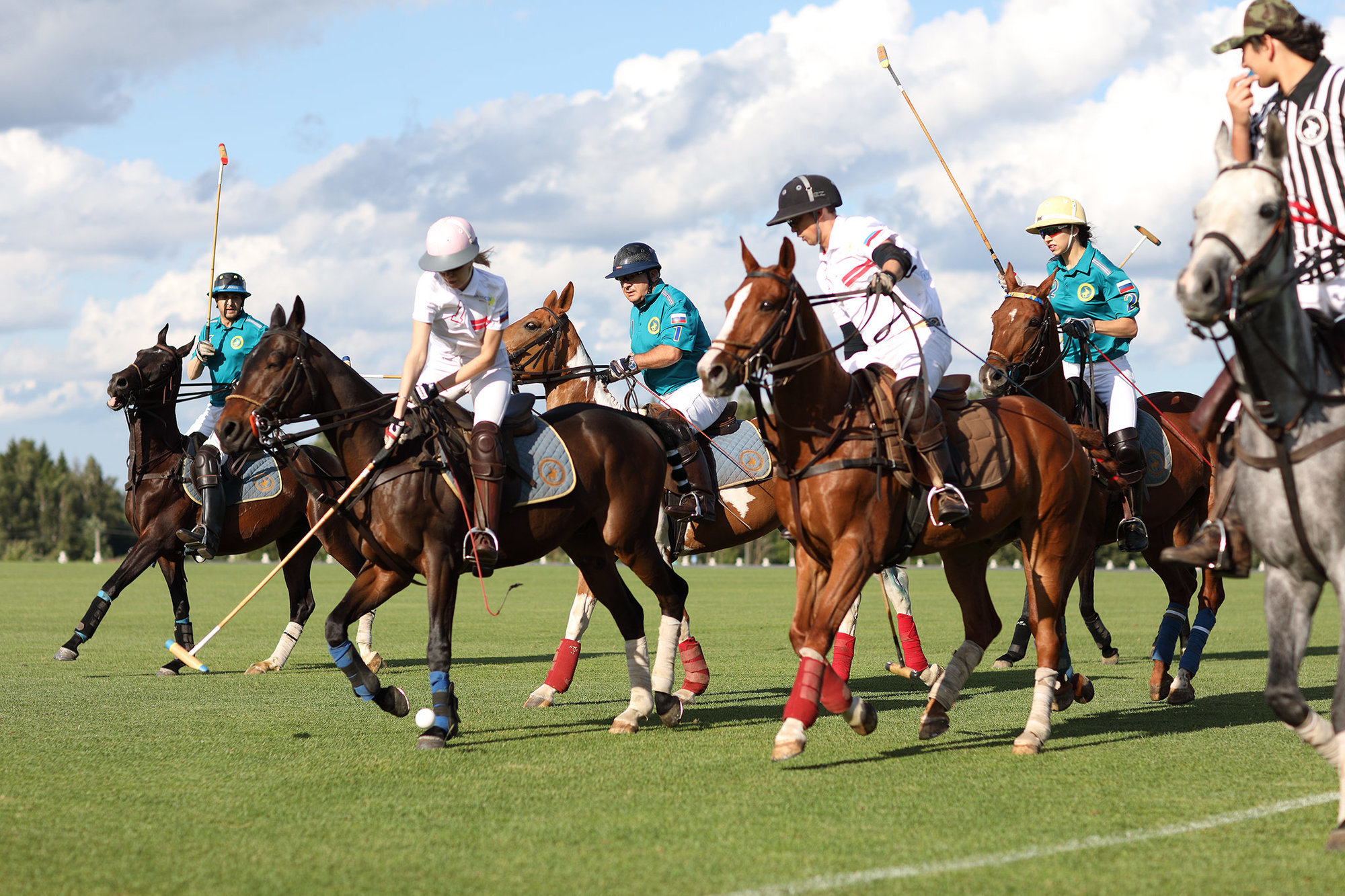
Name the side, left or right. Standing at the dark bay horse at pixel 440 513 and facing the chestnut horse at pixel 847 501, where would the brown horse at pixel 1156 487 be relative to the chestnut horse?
left

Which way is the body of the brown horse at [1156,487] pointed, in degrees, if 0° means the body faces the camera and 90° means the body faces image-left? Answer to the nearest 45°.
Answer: approximately 45°

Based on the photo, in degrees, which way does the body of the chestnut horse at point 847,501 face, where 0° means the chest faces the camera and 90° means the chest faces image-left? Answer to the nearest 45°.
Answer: approximately 45°

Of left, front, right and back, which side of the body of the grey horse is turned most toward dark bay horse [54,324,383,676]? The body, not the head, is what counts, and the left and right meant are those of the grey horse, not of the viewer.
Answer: right

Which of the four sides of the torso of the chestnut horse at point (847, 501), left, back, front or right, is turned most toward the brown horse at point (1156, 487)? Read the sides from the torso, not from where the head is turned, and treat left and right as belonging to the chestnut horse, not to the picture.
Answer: back

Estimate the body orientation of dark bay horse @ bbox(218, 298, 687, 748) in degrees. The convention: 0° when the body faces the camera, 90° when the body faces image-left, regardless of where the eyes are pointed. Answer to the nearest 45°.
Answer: approximately 45°

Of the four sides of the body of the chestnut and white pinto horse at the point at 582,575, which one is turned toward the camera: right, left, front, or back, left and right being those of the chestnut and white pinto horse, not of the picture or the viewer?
left

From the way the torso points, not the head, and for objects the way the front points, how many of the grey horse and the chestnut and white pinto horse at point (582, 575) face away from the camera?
0

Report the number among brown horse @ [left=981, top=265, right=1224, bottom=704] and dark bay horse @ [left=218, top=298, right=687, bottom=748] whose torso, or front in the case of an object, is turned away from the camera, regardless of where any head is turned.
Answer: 0

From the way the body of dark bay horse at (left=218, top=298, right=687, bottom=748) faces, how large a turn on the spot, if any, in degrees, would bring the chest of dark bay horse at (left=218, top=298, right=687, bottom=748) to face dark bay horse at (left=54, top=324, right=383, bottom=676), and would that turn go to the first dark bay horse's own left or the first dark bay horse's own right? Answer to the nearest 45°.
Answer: approximately 90° to the first dark bay horse's own right

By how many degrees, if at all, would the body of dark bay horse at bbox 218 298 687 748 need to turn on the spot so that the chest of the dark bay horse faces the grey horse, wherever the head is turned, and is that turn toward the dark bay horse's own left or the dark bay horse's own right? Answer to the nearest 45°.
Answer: approximately 90° to the dark bay horse's own left

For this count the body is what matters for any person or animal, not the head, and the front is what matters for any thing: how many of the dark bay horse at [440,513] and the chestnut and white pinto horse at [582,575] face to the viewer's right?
0
